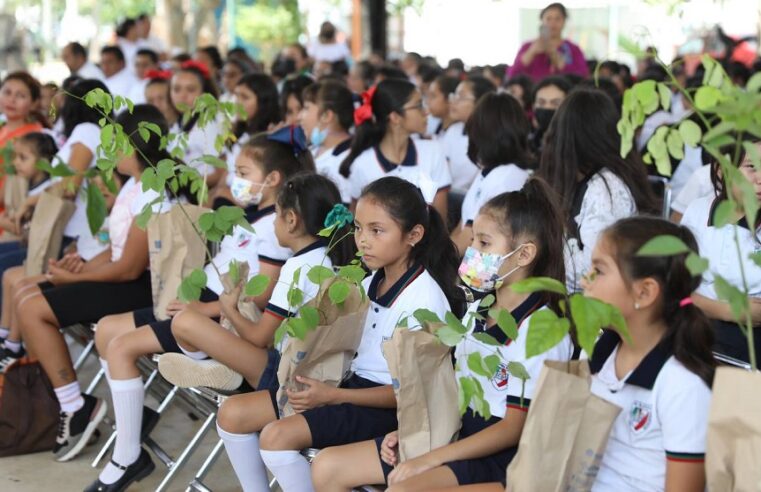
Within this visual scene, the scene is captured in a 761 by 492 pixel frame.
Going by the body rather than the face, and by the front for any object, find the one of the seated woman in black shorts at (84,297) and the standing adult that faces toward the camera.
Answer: the standing adult

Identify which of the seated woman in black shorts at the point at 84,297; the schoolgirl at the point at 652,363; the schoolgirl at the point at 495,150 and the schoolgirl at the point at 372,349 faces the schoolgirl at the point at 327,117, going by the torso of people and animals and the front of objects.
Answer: the schoolgirl at the point at 495,150

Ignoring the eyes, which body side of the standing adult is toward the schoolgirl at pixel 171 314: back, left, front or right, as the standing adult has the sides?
front

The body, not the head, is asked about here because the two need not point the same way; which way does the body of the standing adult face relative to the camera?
toward the camera

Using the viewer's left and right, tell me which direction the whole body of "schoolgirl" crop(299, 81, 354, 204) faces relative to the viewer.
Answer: facing to the left of the viewer

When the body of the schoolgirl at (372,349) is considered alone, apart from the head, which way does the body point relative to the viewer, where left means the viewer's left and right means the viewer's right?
facing the viewer and to the left of the viewer

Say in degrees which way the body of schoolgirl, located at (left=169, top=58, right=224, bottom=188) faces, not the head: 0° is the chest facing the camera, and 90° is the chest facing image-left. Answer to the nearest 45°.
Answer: approximately 45°

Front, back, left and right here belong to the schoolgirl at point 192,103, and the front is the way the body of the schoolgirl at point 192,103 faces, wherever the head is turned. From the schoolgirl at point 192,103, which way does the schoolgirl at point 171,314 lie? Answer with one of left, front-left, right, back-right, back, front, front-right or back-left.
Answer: front-left

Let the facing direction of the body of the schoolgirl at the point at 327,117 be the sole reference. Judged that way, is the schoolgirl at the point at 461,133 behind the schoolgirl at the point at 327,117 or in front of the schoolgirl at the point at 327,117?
behind

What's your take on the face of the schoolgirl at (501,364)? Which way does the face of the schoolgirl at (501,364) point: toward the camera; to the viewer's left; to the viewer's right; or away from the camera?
to the viewer's left

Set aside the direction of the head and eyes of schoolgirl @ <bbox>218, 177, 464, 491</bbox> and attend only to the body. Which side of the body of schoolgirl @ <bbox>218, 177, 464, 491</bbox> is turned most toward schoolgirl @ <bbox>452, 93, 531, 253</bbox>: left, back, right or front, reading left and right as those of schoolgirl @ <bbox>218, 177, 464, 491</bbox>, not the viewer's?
back

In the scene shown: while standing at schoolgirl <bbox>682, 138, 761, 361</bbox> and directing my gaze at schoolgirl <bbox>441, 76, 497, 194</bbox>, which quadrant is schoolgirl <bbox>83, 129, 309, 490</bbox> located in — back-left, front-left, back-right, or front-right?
front-left

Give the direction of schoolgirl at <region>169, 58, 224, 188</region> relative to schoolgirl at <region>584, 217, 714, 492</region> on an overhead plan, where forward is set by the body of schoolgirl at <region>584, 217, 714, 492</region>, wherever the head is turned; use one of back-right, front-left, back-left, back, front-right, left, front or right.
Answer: right

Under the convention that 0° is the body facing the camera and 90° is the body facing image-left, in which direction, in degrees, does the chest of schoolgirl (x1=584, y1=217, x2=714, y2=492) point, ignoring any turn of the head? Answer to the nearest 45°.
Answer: approximately 45°

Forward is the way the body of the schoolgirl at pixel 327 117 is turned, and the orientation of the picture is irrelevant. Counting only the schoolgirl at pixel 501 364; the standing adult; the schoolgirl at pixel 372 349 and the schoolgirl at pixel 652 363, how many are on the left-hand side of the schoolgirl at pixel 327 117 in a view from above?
3

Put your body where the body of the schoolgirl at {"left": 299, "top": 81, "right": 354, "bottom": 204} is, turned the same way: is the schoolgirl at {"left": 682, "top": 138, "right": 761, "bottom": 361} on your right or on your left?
on your left

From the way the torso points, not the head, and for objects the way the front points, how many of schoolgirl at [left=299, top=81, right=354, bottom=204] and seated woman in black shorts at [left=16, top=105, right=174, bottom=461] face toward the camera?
0
